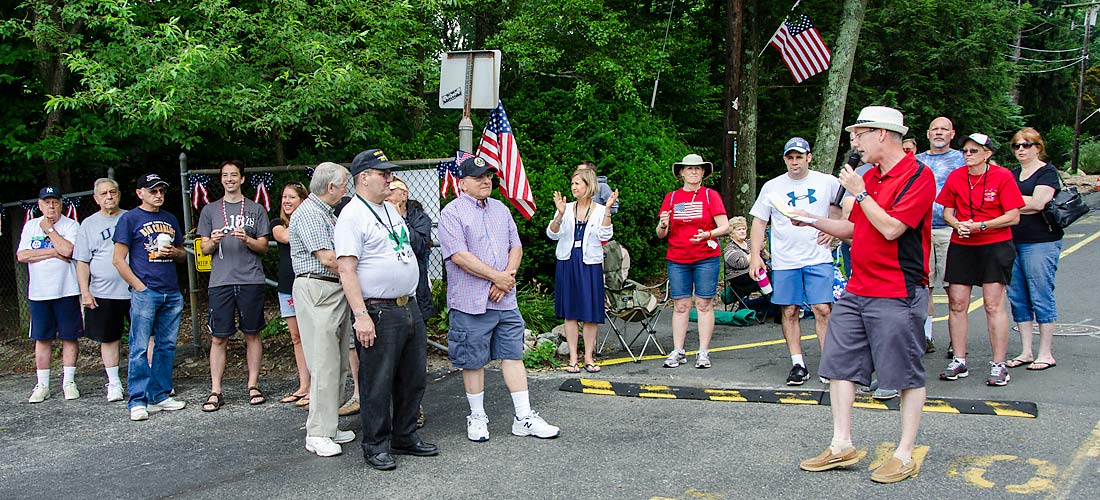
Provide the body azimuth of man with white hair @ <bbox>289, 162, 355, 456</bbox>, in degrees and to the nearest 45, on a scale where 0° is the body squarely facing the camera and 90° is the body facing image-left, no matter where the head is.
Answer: approximately 270°

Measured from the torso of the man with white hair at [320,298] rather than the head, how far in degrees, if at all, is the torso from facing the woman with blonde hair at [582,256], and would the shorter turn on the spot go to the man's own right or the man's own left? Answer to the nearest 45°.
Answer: approximately 45° to the man's own left

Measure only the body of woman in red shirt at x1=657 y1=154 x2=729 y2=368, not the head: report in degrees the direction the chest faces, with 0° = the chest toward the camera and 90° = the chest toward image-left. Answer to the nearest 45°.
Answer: approximately 0°

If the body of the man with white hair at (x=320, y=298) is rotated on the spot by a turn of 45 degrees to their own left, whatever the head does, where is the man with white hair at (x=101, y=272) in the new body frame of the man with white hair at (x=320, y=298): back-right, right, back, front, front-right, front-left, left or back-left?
left

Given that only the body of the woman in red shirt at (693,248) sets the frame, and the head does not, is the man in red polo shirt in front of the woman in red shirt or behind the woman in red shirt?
in front

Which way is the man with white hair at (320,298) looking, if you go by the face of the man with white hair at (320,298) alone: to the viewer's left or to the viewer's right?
to the viewer's right

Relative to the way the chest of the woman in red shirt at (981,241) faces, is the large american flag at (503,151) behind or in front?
in front

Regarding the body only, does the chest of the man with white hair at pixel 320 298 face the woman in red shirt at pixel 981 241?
yes

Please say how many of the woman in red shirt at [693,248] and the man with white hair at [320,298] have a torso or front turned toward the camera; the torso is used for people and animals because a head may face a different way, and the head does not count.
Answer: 1

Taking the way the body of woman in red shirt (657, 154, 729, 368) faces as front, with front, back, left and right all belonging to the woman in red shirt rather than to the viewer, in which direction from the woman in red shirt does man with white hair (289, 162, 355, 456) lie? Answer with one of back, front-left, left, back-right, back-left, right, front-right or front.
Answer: front-right

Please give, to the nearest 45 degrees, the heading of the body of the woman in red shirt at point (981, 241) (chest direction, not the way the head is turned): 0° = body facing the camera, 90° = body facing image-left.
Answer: approximately 45°
